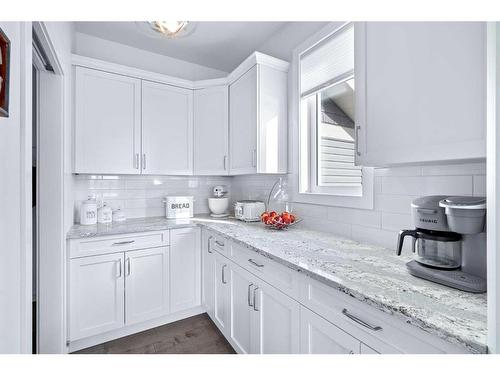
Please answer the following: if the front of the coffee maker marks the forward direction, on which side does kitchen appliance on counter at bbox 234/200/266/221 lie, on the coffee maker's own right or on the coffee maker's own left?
on the coffee maker's own right

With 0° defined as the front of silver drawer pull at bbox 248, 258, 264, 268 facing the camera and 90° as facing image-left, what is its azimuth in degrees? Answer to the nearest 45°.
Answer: approximately 45°

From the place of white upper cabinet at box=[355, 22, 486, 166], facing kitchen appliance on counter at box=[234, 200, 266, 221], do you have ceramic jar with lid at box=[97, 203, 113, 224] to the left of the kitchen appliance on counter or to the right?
left

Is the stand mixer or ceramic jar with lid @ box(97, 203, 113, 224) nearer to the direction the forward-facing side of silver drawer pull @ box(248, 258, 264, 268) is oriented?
the ceramic jar with lid

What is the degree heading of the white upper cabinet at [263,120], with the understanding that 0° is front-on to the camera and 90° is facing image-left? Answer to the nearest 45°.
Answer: approximately 45°

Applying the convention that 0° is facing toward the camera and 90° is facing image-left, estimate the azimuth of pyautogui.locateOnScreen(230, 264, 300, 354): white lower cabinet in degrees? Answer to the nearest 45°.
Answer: approximately 45°

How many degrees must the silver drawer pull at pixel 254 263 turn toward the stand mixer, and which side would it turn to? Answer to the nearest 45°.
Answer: approximately 135° to its right

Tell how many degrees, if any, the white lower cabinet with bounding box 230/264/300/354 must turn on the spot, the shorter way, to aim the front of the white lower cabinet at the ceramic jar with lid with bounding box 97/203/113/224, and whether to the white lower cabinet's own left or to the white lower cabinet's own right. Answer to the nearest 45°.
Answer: approximately 90° to the white lower cabinet's own right
